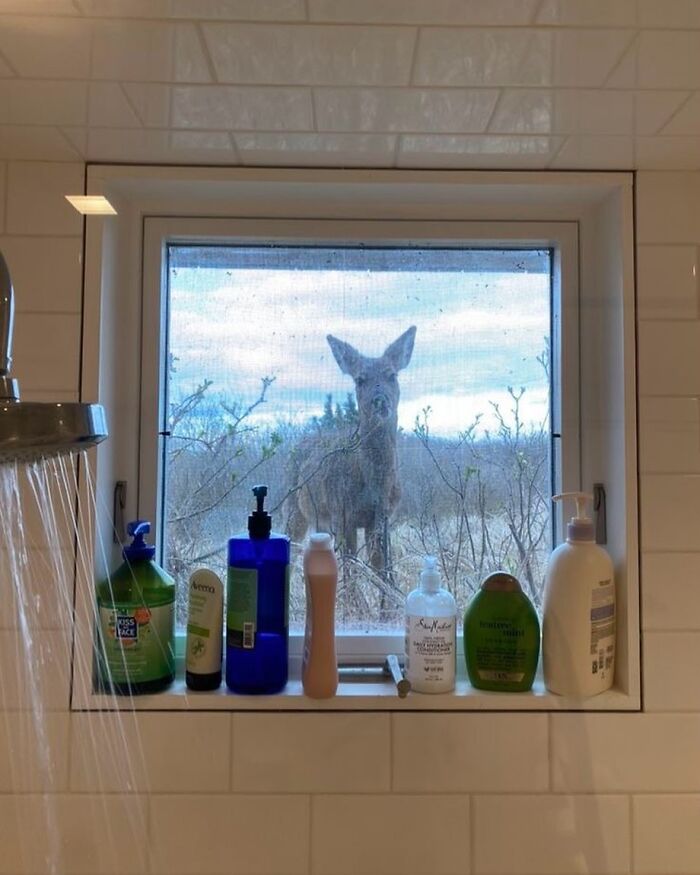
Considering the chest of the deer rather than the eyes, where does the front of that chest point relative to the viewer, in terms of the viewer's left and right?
facing the viewer and to the right of the viewer

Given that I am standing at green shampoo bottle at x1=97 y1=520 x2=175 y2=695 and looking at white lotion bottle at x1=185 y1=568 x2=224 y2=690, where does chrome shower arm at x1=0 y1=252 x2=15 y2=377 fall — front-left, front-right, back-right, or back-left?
back-right
